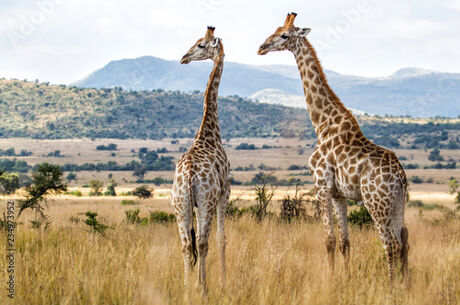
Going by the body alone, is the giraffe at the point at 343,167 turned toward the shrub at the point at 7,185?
yes

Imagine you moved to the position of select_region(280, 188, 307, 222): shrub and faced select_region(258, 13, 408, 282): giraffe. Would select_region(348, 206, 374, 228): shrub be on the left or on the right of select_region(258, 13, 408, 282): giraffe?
left

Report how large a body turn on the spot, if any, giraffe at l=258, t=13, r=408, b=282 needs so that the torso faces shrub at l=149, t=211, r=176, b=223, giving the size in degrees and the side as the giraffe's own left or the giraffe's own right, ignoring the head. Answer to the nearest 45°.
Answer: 0° — it already faces it

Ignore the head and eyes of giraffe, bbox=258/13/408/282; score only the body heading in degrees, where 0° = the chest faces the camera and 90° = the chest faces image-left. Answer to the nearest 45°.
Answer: approximately 135°

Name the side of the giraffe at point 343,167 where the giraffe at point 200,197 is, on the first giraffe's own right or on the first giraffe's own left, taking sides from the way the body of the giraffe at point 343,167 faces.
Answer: on the first giraffe's own left
